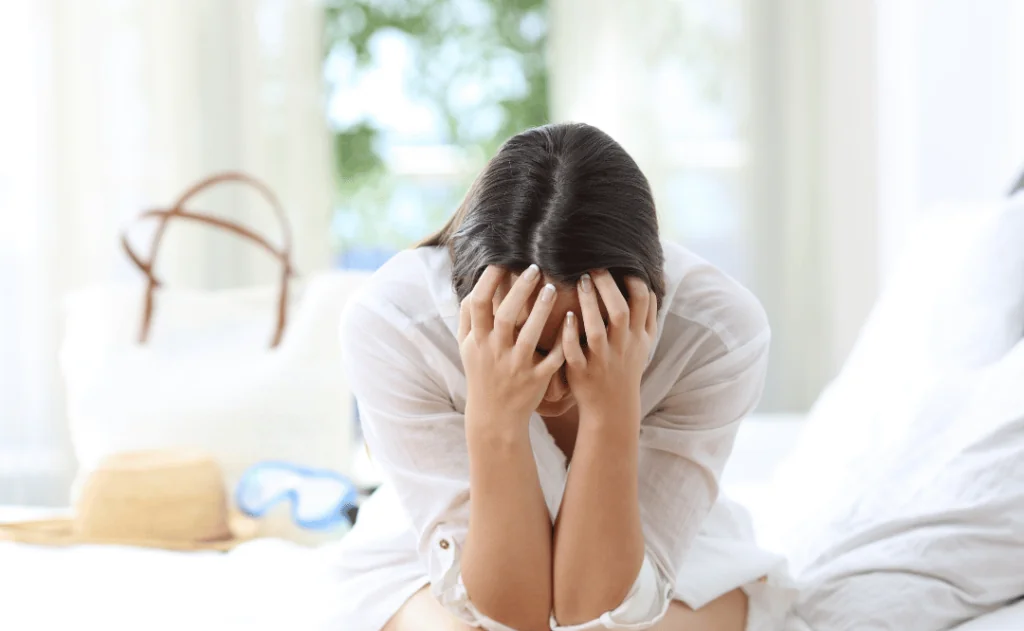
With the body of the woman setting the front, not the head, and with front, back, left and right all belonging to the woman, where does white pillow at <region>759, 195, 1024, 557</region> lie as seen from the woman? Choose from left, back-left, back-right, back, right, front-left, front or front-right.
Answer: back-left

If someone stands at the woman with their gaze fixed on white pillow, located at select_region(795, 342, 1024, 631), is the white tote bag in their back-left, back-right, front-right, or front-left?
back-left

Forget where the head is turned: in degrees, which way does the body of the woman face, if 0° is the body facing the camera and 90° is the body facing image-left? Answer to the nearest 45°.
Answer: approximately 0°

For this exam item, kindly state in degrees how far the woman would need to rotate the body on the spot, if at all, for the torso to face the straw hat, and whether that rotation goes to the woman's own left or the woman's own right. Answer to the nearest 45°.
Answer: approximately 135° to the woman's own right

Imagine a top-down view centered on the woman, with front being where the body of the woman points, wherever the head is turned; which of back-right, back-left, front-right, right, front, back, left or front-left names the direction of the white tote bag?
back-right

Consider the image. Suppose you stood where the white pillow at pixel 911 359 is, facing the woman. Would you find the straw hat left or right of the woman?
right
